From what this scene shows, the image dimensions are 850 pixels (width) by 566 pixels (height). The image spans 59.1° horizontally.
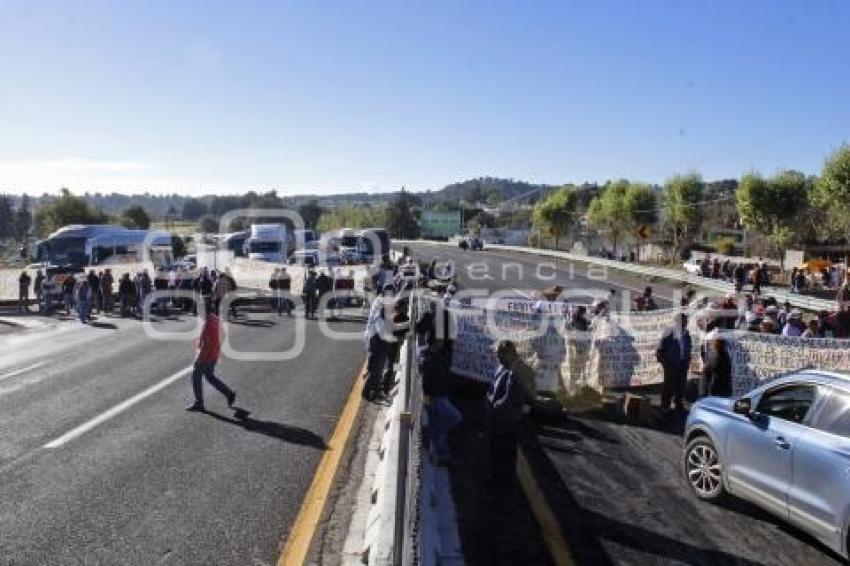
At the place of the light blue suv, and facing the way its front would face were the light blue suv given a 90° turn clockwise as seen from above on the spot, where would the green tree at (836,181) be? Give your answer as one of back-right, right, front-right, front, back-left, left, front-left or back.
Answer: front-left

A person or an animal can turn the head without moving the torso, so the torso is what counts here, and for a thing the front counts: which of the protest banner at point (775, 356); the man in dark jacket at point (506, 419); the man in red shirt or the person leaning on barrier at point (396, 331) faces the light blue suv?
the protest banner

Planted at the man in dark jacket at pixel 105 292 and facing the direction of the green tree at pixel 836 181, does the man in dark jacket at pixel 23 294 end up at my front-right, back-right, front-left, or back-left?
back-left

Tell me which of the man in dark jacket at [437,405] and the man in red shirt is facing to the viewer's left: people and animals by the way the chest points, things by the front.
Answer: the man in red shirt

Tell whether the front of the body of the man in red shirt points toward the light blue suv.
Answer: no

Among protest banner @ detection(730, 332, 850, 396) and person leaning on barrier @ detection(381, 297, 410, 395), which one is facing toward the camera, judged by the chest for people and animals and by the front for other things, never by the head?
the protest banner

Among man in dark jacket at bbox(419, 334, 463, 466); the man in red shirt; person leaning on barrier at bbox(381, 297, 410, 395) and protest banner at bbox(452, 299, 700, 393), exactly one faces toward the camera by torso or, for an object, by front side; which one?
the protest banner

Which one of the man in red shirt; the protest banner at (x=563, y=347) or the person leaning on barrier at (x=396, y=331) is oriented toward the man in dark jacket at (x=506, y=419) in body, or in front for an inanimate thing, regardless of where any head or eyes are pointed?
the protest banner

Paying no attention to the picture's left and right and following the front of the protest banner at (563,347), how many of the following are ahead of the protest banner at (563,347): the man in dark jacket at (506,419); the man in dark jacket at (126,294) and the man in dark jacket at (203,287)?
1

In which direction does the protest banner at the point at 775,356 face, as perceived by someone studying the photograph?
facing the viewer

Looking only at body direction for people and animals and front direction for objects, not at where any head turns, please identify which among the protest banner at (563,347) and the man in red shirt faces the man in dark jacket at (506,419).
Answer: the protest banner

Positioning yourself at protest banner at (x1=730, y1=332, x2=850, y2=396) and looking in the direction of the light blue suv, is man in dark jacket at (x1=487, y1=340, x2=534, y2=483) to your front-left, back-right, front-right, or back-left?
front-right
